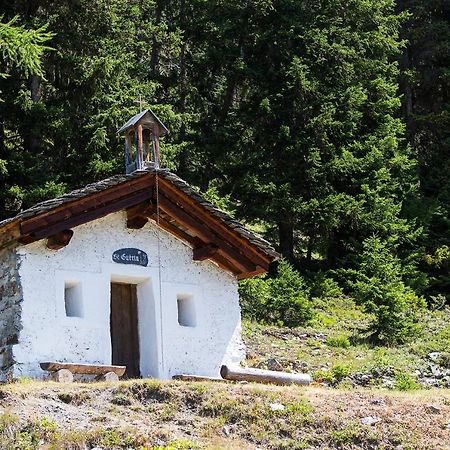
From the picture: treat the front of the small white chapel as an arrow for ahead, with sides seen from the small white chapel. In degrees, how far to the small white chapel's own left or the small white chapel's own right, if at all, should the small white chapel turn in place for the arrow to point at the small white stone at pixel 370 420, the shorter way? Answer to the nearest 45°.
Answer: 0° — it already faces it

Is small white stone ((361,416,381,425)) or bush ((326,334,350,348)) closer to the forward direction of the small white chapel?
the small white stone

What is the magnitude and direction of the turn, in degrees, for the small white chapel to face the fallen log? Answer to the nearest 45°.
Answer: approximately 45° to its left

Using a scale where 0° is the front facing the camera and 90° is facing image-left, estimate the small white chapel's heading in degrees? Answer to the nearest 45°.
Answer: approximately 315°

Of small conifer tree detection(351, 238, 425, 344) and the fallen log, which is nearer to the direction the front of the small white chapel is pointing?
the fallen log

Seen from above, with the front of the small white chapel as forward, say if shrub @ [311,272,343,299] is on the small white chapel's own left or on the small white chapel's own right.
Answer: on the small white chapel's own left

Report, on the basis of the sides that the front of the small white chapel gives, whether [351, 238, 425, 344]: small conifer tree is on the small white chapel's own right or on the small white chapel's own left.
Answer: on the small white chapel's own left

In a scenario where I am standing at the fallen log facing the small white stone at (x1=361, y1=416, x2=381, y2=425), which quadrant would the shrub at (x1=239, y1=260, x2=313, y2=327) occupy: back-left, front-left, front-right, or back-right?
back-left

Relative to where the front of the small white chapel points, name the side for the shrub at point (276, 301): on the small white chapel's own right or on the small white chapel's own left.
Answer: on the small white chapel's own left

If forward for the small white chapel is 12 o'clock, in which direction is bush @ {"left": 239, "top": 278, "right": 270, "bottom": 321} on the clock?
The bush is roughly at 8 o'clock from the small white chapel.

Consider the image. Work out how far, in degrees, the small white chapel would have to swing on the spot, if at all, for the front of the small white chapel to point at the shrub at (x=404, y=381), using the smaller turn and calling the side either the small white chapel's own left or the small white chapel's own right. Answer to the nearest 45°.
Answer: approximately 90° to the small white chapel's own left

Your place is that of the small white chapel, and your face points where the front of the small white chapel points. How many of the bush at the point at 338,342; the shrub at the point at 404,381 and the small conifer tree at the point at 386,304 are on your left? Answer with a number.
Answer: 3
